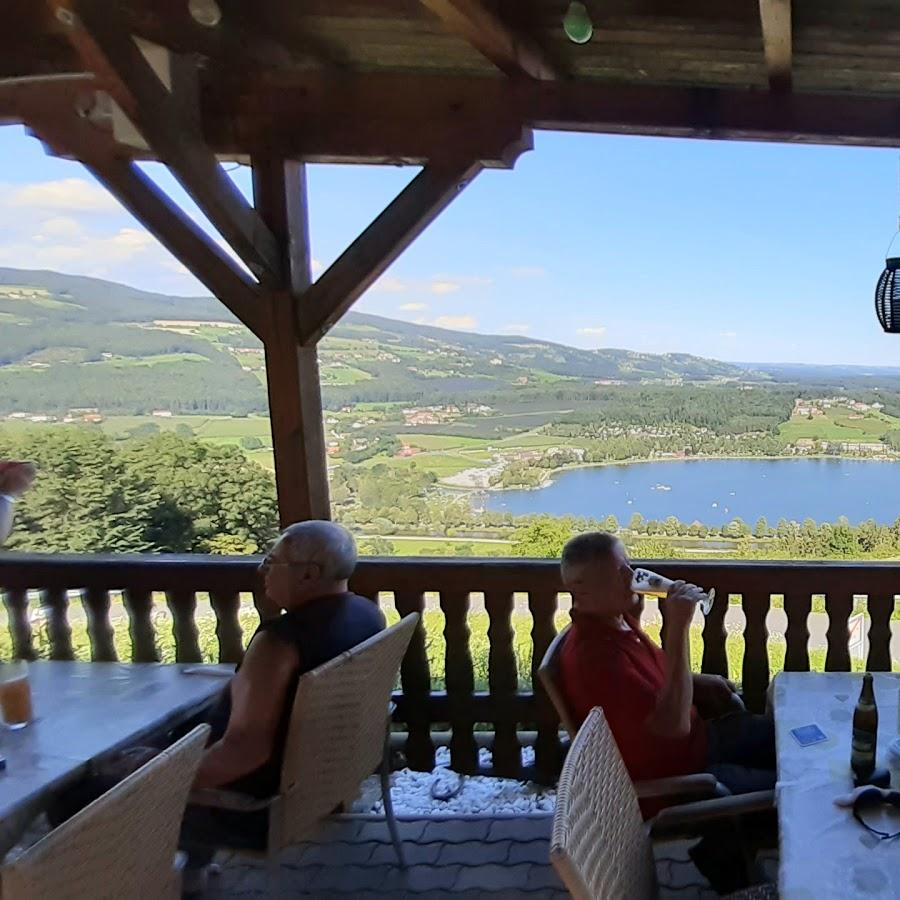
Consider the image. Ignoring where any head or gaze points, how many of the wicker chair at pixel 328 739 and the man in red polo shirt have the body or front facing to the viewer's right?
1

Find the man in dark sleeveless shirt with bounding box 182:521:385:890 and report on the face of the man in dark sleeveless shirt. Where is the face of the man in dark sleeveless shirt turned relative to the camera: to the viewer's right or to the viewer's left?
to the viewer's left

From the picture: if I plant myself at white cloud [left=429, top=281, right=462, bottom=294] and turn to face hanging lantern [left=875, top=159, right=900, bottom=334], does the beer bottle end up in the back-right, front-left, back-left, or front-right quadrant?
front-right

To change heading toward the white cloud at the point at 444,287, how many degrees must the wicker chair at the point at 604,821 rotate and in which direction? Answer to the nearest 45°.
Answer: approximately 45° to its left

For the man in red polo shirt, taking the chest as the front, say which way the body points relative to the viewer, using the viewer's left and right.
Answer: facing to the right of the viewer

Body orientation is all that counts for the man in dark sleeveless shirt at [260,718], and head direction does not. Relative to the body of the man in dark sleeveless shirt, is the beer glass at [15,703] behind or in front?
in front

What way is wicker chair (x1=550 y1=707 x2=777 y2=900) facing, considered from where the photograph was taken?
facing away from the viewer and to the right of the viewer

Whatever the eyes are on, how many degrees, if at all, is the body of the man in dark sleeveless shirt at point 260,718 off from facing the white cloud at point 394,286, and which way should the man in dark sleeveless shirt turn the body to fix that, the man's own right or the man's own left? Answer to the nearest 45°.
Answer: approximately 45° to the man's own right

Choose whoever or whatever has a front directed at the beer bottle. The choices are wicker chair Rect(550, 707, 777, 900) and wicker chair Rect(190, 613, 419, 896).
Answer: wicker chair Rect(550, 707, 777, 900)

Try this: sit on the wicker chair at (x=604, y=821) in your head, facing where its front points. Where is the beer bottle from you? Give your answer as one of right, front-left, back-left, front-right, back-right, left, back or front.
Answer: front

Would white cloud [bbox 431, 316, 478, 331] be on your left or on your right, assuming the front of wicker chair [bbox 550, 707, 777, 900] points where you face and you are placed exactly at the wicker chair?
on your left
